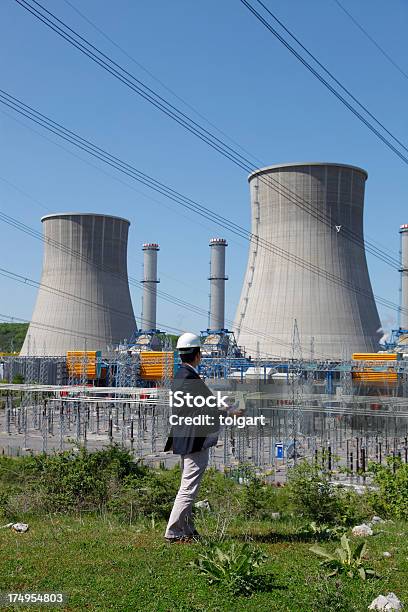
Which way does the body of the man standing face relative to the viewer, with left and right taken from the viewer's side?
facing away from the viewer and to the right of the viewer

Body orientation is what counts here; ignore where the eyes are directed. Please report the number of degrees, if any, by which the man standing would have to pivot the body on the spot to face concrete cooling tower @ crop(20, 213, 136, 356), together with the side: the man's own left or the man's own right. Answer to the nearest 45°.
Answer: approximately 45° to the man's own left

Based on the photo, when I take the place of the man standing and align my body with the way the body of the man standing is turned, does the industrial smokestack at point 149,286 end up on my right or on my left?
on my left

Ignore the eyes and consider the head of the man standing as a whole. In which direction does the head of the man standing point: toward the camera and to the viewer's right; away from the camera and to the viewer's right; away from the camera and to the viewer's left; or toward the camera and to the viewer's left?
away from the camera and to the viewer's right

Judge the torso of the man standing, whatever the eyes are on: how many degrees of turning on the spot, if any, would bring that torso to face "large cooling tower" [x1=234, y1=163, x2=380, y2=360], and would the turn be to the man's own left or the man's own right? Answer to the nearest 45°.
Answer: approximately 45° to the man's own left
